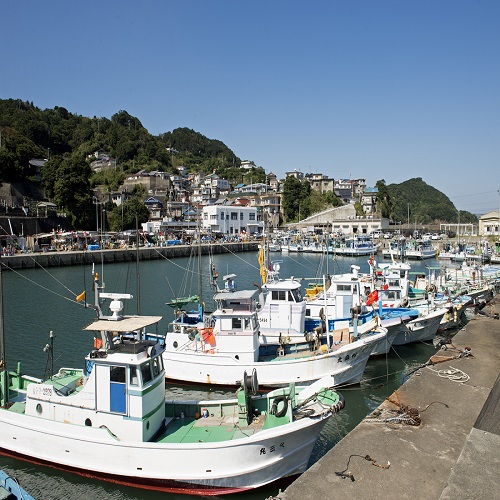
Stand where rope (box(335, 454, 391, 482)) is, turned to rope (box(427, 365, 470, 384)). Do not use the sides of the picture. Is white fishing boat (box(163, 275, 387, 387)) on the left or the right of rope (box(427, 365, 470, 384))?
left

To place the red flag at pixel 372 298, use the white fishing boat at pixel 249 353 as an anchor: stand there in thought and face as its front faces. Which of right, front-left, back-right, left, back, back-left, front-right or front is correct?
front-left

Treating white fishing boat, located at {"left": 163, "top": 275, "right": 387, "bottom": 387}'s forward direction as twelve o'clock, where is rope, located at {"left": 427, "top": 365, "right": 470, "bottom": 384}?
The rope is roughly at 1 o'clock from the white fishing boat.

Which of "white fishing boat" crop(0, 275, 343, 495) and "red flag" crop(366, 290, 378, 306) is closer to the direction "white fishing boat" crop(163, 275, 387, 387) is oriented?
the red flag

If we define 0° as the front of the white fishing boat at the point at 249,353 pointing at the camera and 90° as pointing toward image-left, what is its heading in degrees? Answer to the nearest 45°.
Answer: approximately 270°

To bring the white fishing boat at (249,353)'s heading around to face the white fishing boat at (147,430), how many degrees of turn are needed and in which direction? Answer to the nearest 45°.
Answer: approximately 90° to its right

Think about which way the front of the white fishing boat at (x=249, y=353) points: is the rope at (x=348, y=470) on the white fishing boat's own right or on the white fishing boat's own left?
on the white fishing boat's own right

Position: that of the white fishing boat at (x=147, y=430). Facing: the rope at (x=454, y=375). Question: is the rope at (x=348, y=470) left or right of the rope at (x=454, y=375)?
right
